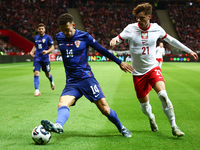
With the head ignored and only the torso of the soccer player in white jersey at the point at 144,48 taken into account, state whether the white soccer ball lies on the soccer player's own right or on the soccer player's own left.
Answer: on the soccer player's own right

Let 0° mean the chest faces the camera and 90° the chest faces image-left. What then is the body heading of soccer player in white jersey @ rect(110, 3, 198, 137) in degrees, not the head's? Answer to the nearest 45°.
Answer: approximately 0°
